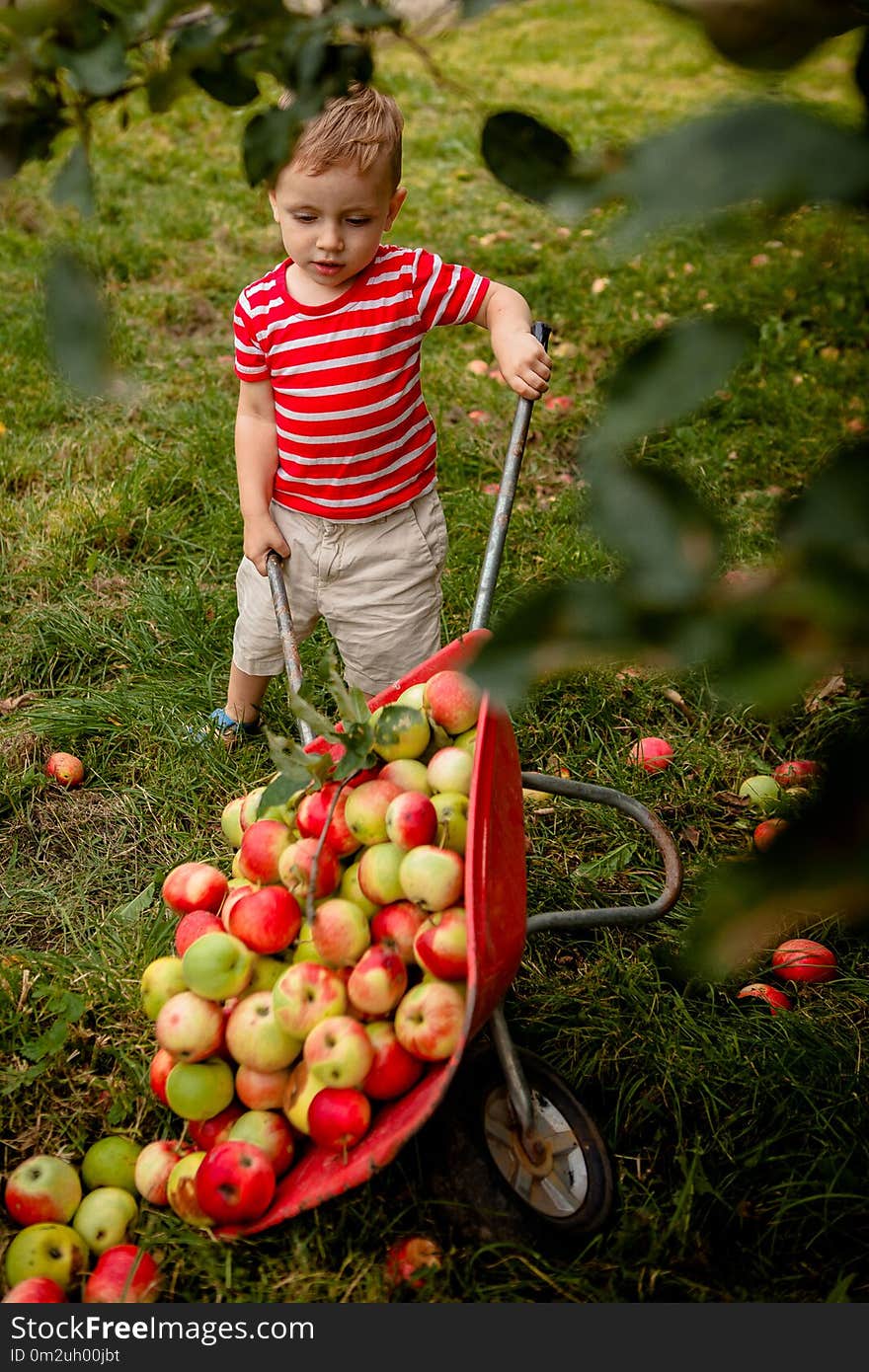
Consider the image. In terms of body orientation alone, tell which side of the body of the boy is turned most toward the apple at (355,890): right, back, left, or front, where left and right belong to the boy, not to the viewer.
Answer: front

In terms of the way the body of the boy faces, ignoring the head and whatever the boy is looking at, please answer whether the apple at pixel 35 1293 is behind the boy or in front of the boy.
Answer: in front

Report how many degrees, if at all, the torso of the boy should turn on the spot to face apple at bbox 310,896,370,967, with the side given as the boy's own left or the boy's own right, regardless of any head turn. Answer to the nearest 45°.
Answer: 0° — they already face it

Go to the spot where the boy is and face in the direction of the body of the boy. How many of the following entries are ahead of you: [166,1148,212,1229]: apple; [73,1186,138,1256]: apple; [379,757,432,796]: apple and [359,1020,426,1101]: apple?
4

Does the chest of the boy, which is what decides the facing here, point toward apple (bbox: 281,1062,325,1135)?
yes

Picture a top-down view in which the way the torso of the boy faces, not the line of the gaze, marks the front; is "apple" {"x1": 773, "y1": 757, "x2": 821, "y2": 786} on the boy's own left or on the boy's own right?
on the boy's own left

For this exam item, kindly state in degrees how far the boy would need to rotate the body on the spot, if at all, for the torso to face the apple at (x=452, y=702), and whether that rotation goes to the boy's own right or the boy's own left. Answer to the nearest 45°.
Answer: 0° — they already face it

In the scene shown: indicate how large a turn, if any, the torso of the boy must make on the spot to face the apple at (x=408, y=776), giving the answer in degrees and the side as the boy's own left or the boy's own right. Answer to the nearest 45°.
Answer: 0° — they already face it

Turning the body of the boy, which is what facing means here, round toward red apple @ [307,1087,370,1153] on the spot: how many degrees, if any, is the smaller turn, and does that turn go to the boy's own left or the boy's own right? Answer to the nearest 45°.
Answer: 0° — they already face it

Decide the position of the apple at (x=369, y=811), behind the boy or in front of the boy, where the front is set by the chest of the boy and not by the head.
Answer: in front

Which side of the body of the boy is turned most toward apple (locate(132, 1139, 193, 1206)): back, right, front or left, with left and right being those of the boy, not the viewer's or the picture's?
front

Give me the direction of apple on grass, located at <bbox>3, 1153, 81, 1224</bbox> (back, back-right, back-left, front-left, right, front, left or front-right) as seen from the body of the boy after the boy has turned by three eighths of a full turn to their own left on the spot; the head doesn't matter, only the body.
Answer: back-right

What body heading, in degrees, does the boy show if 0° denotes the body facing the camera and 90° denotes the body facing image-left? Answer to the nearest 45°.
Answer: approximately 0°

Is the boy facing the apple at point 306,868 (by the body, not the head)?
yes
